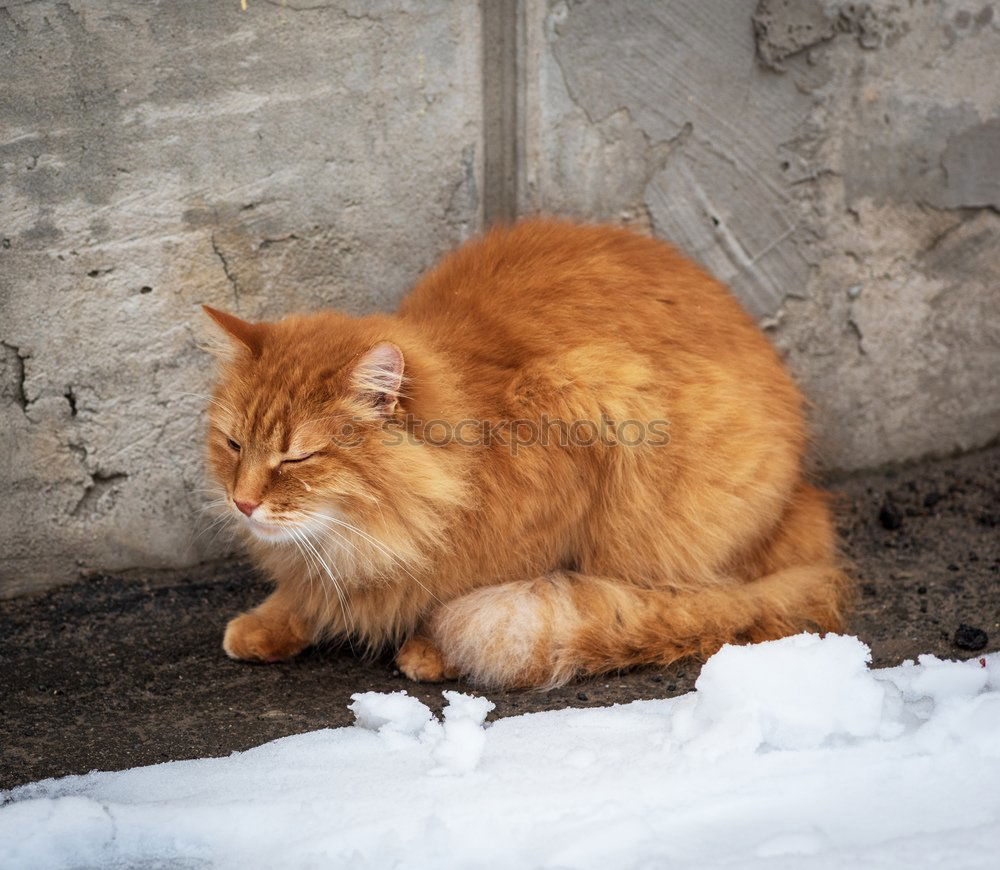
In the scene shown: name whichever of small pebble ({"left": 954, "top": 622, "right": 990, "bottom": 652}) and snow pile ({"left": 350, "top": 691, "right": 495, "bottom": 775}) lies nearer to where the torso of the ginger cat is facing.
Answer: the snow pile

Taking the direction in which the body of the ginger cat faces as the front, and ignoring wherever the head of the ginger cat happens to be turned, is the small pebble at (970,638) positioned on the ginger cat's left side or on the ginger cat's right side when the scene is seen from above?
on the ginger cat's left side

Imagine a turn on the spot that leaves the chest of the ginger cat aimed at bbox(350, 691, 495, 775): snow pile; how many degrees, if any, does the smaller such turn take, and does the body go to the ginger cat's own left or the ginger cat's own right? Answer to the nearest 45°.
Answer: approximately 45° to the ginger cat's own left

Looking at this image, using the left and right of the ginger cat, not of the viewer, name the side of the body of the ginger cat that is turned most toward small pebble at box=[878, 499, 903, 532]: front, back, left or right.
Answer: back

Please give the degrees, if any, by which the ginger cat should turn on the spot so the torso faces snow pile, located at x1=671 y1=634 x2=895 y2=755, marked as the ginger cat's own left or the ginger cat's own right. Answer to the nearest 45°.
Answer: approximately 90° to the ginger cat's own left

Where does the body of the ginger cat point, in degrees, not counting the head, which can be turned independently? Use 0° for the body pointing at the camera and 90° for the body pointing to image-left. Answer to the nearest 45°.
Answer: approximately 45°

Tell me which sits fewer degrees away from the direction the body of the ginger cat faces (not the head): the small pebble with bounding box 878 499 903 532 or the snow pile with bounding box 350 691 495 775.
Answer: the snow pile

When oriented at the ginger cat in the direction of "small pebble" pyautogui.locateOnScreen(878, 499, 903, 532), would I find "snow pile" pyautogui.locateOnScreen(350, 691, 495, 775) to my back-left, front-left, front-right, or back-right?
back-right
